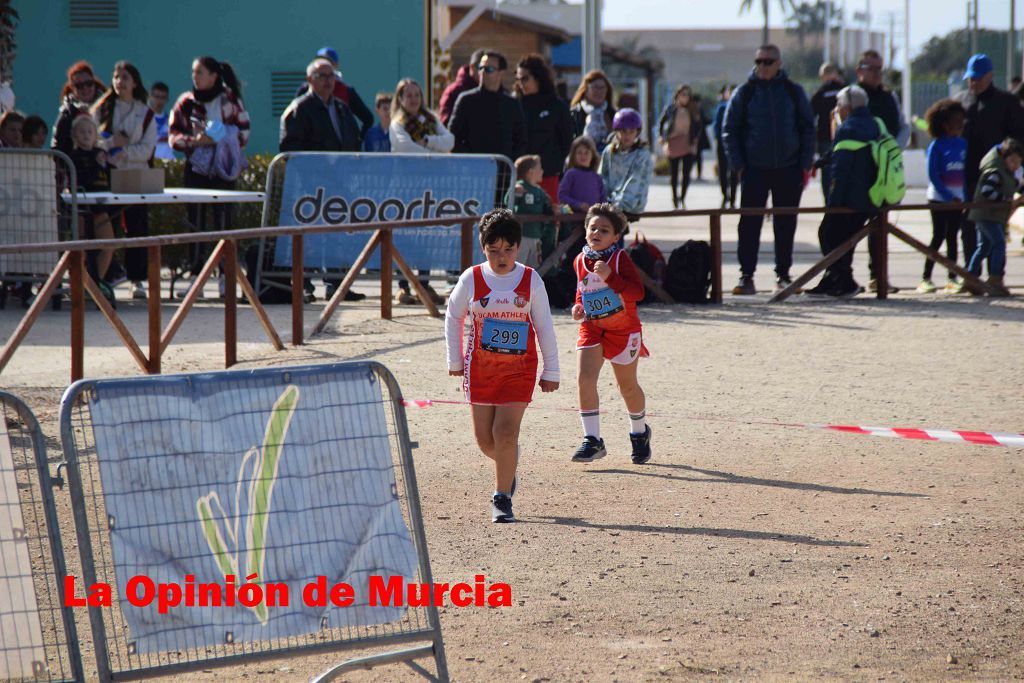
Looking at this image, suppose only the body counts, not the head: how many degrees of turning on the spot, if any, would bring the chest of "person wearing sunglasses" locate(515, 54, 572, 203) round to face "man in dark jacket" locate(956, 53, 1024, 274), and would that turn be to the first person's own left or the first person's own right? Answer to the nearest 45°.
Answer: approximately 135° to the first person's own left

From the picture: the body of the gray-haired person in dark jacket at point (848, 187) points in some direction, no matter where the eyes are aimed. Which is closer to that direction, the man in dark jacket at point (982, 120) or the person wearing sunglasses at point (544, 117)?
the person wearing sunglasses

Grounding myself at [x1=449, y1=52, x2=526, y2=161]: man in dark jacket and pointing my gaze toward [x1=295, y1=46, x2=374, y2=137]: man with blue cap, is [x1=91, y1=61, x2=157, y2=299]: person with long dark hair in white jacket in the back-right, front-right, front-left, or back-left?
front-left

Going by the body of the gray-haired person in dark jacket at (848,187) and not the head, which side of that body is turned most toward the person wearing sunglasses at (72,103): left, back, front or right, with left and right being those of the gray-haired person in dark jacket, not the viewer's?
front

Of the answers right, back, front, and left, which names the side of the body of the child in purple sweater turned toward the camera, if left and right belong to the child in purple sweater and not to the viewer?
front

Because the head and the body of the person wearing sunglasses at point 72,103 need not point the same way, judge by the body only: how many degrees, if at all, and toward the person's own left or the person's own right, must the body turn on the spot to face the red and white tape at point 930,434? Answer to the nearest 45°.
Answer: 0° — they already face it

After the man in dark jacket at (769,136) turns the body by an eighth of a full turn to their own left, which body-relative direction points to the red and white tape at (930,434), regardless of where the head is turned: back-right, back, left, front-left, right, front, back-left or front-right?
front-right

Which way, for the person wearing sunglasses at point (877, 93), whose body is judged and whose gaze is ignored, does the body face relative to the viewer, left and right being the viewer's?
facing the viewer and to the left of the viewer

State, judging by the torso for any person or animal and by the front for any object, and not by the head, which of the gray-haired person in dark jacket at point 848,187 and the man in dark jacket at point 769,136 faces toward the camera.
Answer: the man in dark jacket

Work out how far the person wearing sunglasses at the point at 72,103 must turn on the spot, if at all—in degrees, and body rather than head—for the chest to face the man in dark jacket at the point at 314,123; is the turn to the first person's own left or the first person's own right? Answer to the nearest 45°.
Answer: approximately 45° to the first person's own left

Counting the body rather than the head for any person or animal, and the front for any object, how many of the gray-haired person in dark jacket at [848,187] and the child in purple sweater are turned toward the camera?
1

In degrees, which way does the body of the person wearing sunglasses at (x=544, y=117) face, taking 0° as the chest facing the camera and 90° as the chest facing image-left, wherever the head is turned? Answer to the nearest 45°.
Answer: approximately 45°

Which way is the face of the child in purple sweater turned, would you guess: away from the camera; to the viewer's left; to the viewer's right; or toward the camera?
toward the camera

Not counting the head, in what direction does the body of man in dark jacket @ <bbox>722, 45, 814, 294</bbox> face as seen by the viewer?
toward the camera

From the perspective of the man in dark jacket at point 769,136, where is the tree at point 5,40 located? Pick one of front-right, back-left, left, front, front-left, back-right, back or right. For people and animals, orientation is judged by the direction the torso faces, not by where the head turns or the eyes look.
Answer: right

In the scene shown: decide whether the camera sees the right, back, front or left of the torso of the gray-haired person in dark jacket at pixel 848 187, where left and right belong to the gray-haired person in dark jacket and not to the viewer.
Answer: left
